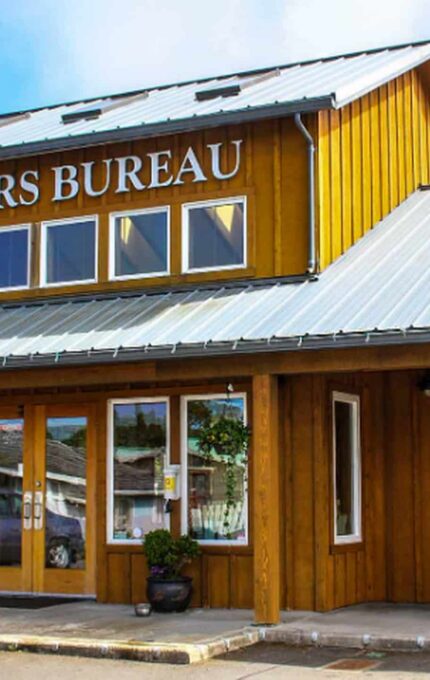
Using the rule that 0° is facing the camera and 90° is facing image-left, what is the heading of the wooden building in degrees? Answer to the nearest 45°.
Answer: approximately 45°
